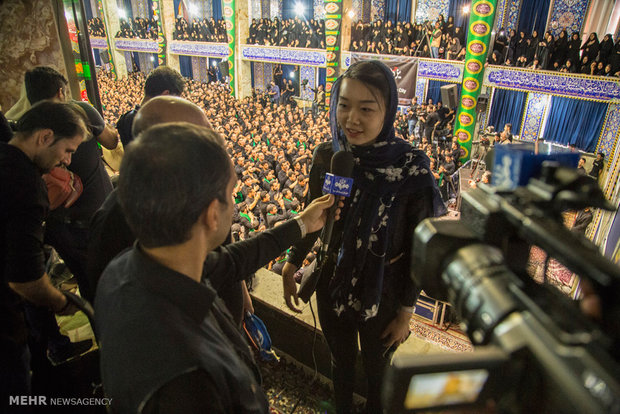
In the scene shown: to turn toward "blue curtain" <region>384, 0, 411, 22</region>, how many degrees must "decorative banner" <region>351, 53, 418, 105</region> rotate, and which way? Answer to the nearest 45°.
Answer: approximately 180°

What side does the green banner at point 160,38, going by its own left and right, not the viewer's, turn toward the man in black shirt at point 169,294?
front

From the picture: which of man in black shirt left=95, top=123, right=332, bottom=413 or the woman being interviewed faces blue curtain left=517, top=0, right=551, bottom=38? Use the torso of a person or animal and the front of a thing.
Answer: the man in black shirt

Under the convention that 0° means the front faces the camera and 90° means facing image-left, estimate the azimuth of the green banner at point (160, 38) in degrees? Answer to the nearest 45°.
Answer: approximately 0°

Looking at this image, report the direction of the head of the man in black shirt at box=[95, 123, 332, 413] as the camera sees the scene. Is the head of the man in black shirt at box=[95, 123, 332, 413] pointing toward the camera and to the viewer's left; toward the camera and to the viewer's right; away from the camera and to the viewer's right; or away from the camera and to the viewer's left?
away from the camera and to the viewer's right

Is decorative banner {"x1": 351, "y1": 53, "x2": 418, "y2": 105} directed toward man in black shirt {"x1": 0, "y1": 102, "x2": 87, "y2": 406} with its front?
yes

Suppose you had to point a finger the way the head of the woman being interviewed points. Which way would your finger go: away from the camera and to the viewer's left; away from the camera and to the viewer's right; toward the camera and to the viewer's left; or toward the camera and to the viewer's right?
toward the camera and to the viewer's left

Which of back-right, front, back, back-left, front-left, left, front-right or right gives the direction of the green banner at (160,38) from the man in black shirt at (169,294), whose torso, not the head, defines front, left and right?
front-left

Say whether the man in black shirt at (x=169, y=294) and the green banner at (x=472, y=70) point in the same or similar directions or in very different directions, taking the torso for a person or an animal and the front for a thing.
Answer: very different directions
